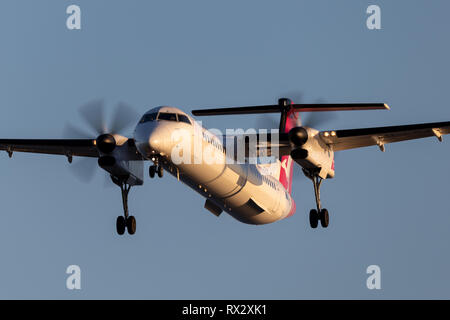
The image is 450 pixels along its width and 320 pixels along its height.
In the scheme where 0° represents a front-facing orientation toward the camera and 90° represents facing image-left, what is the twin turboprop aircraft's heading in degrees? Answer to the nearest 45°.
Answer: approximately 0°
